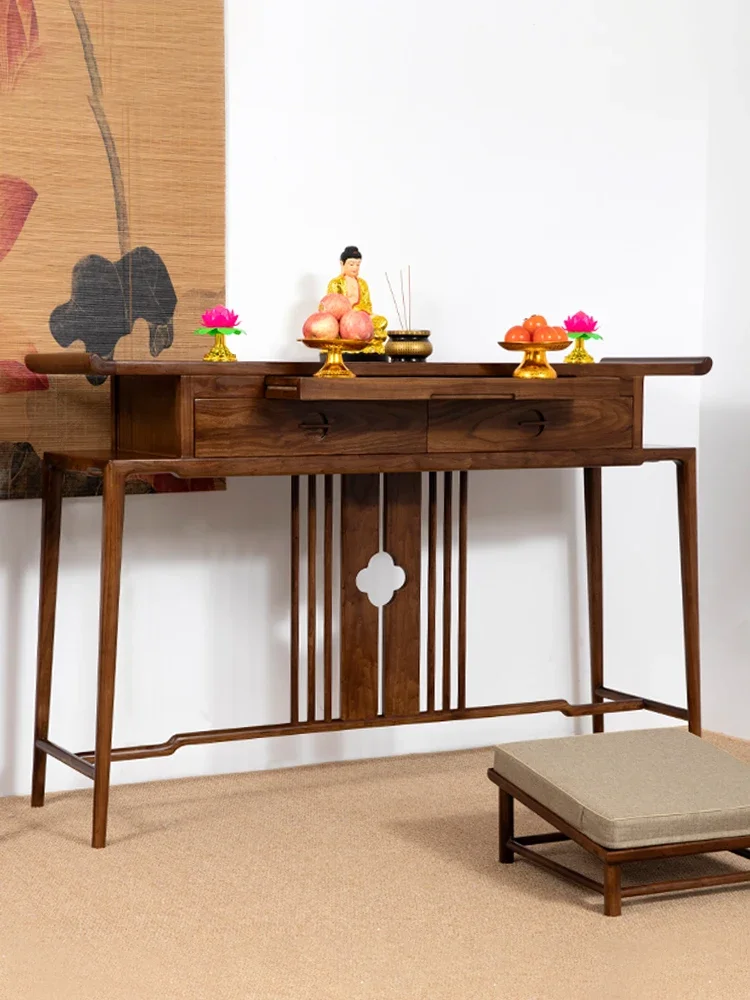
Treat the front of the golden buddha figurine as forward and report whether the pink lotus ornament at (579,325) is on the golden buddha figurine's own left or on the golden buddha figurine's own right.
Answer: on the golden buddha figurine's own left

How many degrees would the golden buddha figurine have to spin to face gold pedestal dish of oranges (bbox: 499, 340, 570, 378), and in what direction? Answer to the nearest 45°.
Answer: approximately 45° to its left

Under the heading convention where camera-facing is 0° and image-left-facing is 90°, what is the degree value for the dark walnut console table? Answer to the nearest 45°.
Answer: approximately 315°

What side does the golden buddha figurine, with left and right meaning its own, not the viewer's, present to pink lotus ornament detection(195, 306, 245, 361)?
right

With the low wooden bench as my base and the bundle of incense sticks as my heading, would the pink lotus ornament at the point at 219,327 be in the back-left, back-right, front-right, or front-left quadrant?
front-left

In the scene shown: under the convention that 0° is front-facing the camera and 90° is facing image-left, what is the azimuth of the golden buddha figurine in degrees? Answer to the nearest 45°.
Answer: approximately 315°
